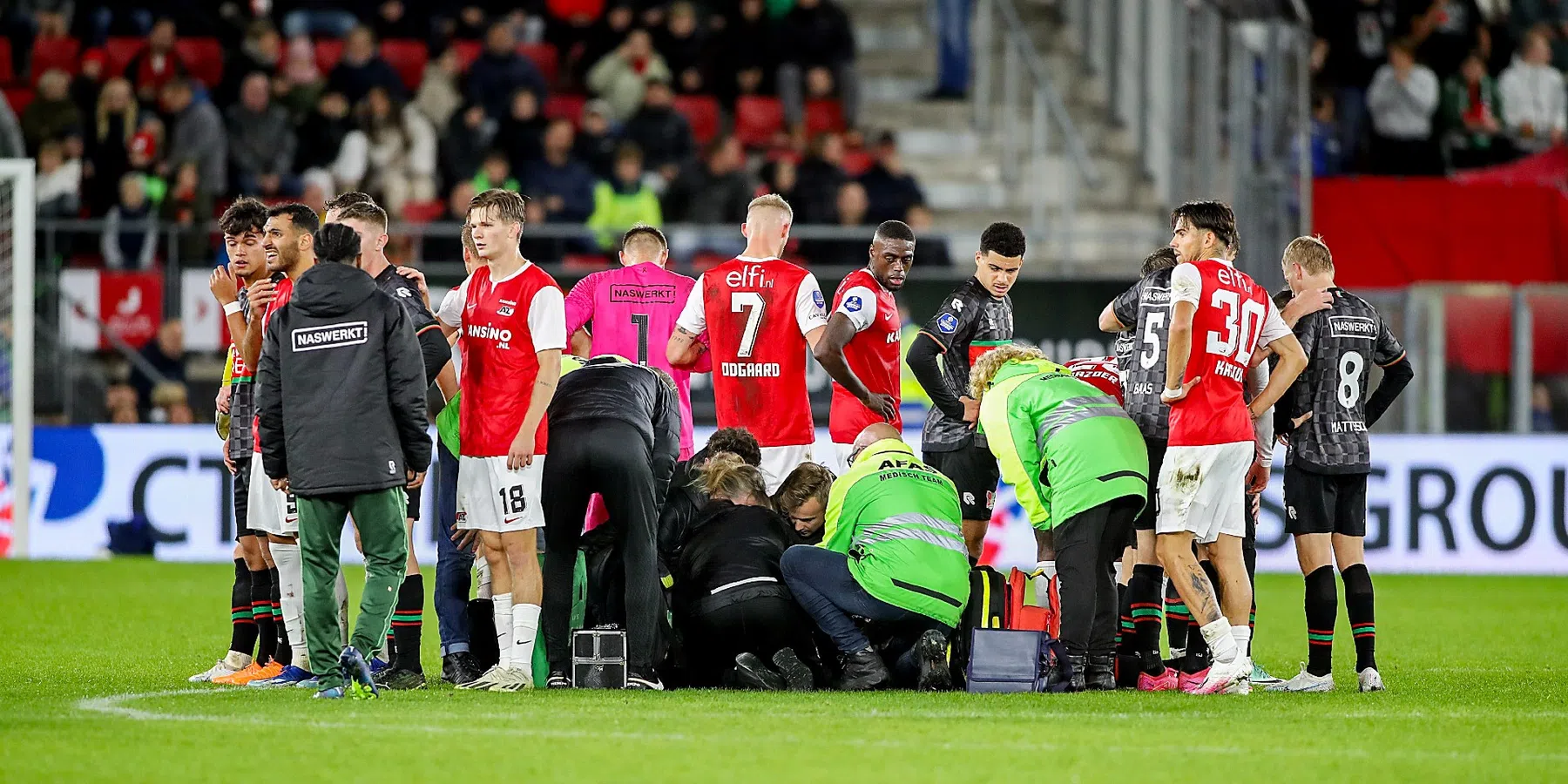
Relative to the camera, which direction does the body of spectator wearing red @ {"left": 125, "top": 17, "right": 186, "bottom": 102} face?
toward the camera

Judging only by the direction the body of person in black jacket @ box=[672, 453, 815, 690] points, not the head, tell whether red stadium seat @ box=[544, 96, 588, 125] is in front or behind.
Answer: in front

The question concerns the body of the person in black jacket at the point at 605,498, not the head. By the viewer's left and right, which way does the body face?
facing away from the viewer

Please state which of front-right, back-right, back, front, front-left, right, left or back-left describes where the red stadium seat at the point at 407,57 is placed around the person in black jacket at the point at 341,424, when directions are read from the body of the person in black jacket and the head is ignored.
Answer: front

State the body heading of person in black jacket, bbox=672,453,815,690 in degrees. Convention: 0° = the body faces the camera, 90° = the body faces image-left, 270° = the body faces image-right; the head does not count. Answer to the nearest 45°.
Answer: approximately 180°

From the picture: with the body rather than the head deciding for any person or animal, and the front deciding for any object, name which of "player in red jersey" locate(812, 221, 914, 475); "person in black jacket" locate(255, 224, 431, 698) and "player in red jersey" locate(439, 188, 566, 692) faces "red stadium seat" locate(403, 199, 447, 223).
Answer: the person in black jacket

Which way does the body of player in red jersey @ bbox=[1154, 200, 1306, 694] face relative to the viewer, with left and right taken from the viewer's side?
facing away from the viewer and to the left of the viewer

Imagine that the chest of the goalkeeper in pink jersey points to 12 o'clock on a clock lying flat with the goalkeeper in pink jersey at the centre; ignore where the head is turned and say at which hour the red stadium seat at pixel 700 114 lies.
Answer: The red stadium seat is roughly at 12 o'clock from the goalkeeper in pink jersey.

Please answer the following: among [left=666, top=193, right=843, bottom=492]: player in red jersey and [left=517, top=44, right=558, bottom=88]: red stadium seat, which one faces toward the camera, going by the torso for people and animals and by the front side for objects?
the red stadium seat

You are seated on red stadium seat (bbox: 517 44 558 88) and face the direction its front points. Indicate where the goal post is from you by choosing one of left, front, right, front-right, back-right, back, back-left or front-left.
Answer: front-right

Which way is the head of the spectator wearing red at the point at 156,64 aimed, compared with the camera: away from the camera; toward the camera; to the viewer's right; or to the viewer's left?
toward the camera

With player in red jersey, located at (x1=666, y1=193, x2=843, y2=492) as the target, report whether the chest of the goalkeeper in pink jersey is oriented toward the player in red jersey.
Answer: no

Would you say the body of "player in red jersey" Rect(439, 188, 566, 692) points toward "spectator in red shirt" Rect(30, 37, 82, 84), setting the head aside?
no

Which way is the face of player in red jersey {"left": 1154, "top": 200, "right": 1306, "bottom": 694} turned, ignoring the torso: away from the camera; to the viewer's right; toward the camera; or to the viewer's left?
to the viewer's left

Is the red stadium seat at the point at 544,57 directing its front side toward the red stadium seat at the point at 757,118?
no

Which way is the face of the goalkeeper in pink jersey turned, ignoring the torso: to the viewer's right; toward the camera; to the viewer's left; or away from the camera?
away from the camera

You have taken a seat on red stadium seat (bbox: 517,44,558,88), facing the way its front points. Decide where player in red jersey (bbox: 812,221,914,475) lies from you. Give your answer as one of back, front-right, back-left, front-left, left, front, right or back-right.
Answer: front

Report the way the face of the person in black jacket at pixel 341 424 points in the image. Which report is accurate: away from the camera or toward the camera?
away from the camera

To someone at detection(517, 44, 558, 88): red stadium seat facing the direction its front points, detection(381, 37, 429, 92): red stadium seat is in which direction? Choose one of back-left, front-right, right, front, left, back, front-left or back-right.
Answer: right

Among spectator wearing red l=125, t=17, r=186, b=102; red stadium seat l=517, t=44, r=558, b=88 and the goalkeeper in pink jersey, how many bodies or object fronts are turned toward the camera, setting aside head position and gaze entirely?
2

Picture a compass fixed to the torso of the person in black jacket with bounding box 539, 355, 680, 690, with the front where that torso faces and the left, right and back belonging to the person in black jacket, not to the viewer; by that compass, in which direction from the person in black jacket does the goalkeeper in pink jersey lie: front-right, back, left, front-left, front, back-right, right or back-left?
front

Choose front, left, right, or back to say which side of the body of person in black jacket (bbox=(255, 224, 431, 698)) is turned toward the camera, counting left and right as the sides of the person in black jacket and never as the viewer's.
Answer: back

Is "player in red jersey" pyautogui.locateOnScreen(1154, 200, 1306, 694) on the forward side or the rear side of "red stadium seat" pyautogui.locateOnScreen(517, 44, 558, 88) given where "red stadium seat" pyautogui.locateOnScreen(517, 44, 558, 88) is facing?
on the forward side
